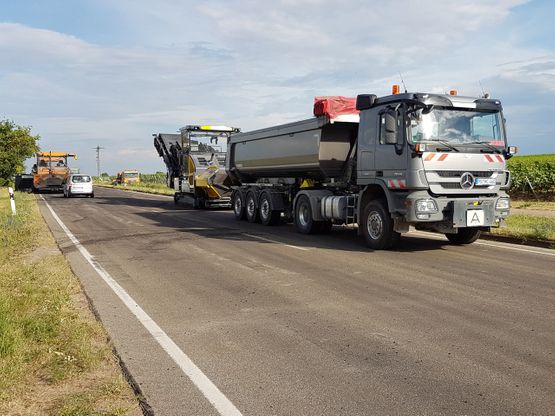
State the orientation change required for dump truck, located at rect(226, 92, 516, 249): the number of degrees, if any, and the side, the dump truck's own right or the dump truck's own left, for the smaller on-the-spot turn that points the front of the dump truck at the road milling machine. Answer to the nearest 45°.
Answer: approximately 180°

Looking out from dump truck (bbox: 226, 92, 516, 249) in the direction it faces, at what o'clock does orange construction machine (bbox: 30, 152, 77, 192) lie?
The orange construction machine is roughly at 6 o'clock from the dump truck.

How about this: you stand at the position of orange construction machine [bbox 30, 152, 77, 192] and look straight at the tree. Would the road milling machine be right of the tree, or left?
left

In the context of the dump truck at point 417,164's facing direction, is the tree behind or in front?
behind

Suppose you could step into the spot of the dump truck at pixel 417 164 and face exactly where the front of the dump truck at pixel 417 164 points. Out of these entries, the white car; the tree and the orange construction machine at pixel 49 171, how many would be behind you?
3

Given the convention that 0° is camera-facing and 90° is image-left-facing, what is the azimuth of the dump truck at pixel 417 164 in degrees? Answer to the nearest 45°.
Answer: approximately 315°

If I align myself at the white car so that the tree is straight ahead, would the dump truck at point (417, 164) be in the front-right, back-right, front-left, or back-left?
back-left

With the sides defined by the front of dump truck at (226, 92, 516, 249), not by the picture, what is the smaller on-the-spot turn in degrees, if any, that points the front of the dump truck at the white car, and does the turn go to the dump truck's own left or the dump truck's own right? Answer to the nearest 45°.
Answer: approximately 180°
